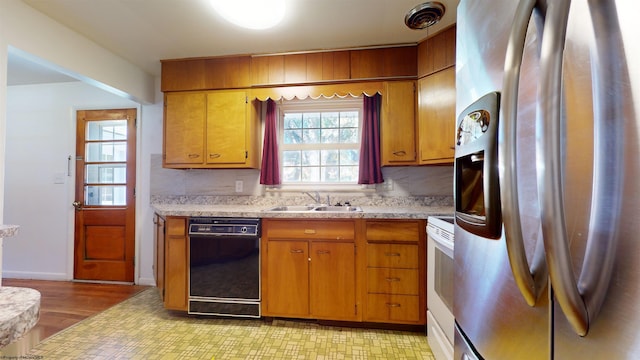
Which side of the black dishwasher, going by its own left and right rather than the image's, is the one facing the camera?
front

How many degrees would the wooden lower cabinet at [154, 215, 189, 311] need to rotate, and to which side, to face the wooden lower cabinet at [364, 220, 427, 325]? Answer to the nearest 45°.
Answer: approximately 45° to its left

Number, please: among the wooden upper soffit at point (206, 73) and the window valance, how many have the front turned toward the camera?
2

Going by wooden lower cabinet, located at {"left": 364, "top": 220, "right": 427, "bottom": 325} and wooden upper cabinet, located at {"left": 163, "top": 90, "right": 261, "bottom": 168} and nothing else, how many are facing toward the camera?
2

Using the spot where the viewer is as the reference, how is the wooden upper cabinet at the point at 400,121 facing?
facing the viewer

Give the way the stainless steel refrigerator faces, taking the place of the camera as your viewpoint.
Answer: facing the viewer and to the left of the viewer

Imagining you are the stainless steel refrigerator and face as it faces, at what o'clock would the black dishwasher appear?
The black dishwasher is roughly at 2 o'clock from the stainless steel refrigerator.
